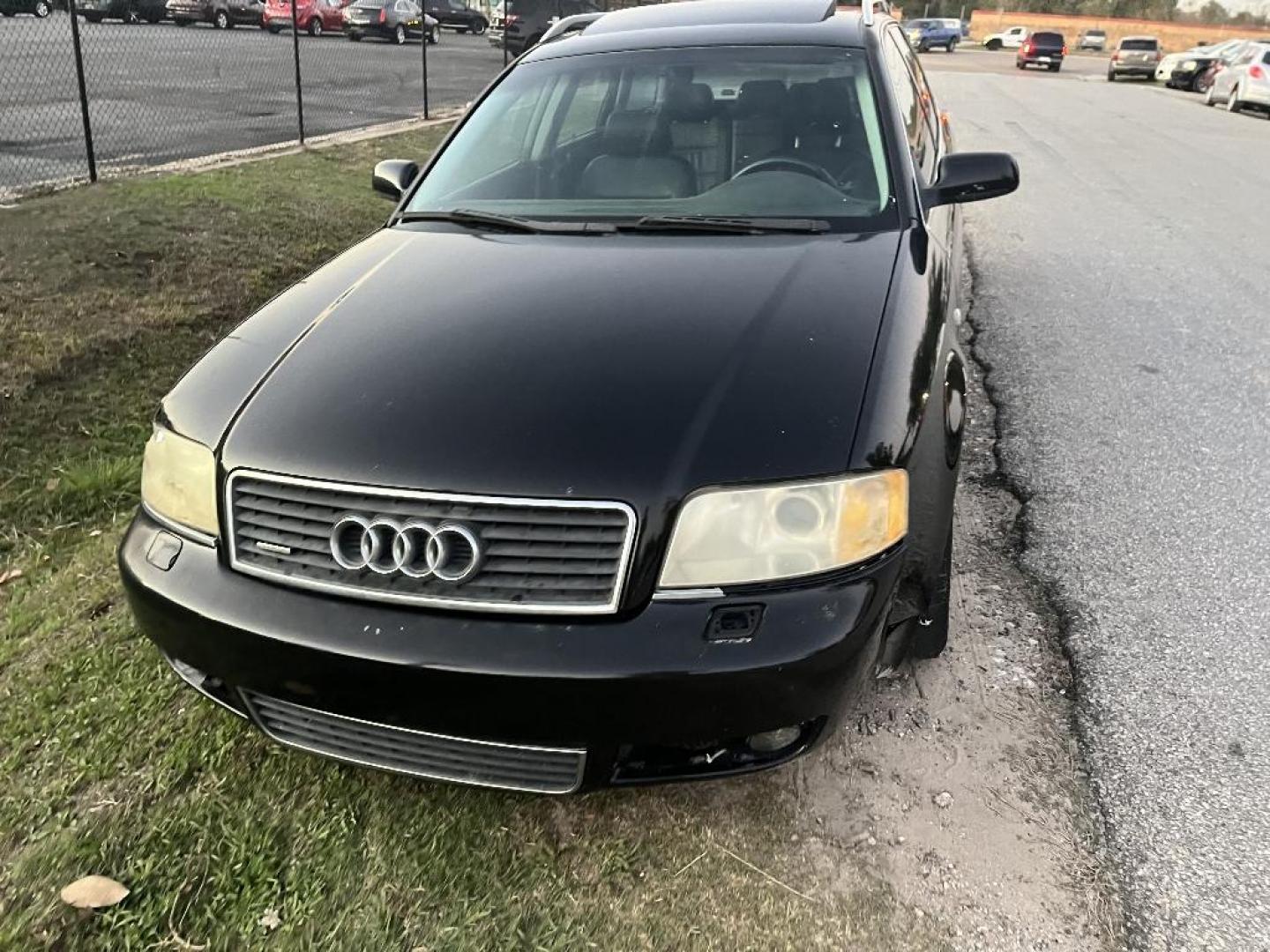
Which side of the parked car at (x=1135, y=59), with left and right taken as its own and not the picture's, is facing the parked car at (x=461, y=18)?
left

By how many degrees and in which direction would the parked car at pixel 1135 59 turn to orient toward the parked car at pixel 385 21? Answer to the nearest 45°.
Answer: approximately 135° to its left

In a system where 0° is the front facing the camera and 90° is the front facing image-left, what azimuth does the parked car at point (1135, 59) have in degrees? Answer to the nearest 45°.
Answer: approximately 180°

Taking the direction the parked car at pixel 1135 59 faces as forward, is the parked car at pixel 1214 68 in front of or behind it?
behind

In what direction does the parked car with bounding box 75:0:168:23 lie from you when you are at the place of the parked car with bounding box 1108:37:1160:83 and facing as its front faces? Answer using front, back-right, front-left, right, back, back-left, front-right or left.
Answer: back-left

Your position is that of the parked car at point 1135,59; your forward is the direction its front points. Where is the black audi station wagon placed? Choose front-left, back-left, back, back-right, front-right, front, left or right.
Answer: back

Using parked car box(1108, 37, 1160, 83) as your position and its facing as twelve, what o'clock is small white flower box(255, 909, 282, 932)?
The small white flower is roughly at 6 o'clock from the parked car.

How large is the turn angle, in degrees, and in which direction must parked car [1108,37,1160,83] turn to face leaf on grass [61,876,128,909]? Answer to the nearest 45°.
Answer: approximately 180°
